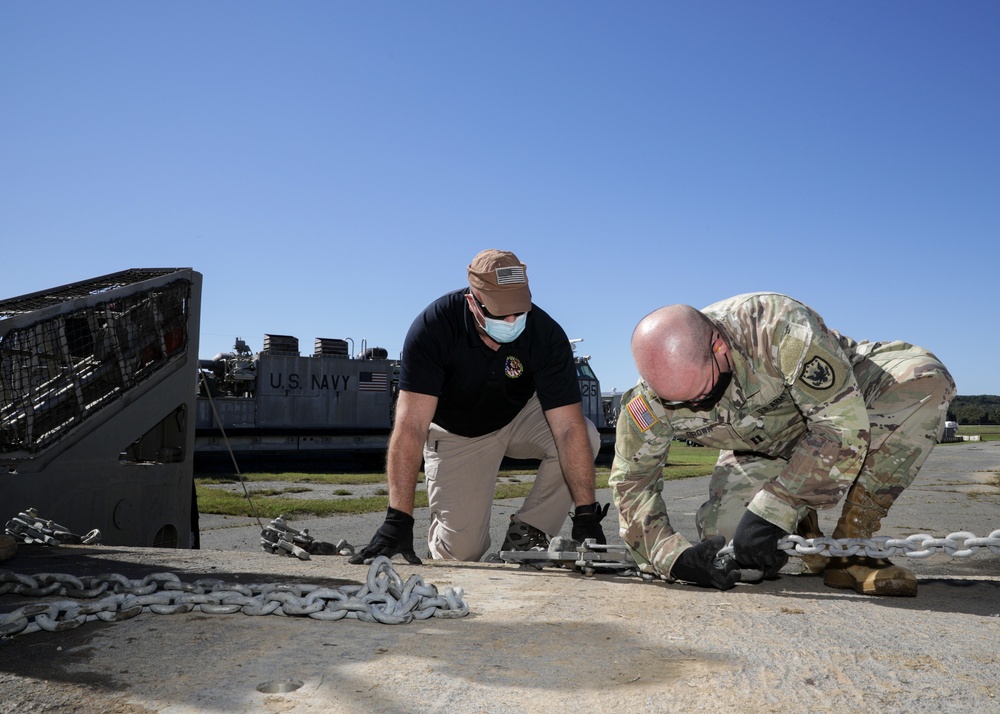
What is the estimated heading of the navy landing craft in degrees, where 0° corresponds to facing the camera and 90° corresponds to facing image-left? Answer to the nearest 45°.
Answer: approximately 270°

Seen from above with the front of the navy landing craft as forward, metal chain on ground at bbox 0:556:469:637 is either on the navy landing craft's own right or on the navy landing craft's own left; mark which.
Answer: on the navy landing craft's own right

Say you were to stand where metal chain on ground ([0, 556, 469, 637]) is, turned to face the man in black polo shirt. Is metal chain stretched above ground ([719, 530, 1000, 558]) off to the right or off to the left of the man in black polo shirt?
right

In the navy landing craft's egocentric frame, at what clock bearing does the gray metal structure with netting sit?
The gray metal structure with netting is roughly at 3 o'clock from the navy landing craft.

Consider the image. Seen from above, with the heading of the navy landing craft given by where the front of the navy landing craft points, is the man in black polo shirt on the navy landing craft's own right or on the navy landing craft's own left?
on the navy landing craft's own right

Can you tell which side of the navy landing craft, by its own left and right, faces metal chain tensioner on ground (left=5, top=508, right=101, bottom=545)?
right
